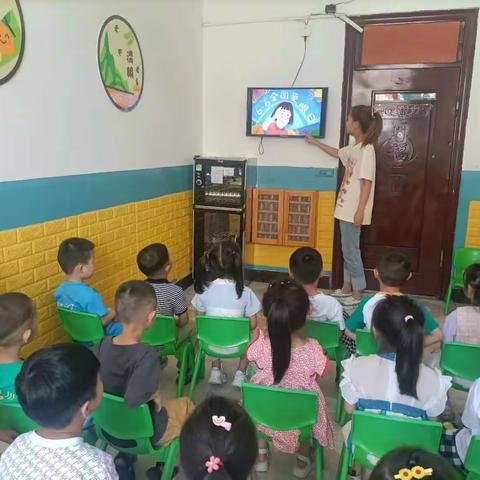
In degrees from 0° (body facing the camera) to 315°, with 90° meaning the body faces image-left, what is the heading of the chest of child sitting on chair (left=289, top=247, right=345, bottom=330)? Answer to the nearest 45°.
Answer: approximately 180°

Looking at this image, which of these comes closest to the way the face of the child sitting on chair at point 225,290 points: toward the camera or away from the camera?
away from the camera

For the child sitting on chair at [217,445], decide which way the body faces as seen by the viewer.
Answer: away from the camera

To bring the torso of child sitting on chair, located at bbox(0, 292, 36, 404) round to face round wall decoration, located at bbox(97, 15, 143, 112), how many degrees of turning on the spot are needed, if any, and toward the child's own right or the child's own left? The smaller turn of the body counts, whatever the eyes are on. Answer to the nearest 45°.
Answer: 0° — they already face it

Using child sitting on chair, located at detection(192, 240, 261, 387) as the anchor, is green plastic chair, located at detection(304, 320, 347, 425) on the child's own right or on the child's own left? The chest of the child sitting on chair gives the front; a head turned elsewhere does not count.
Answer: on the child's own right

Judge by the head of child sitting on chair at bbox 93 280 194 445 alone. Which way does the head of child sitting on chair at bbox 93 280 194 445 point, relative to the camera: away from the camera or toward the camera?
away from the camera

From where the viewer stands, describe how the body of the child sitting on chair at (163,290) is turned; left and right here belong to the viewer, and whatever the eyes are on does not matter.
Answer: facing away from the viewer and to the right of the viewer

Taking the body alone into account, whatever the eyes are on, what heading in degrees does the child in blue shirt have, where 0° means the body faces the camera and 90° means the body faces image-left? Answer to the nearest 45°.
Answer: approximately 225°

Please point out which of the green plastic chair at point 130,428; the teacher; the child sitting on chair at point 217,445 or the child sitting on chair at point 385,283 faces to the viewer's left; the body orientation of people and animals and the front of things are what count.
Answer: the teacher

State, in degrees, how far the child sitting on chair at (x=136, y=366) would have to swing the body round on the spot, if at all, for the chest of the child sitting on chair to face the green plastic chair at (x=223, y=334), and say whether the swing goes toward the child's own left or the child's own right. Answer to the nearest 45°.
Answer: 0° — they already face it

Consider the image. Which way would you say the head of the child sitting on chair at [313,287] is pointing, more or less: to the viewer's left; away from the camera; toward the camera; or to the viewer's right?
away from the camera

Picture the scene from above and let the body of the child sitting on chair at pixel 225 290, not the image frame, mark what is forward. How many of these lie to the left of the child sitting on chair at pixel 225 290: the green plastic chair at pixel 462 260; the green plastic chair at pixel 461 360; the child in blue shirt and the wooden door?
1

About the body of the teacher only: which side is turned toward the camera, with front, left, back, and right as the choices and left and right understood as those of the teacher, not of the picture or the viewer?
left

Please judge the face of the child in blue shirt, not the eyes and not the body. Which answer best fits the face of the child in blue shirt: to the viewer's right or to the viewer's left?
to the viewer's right

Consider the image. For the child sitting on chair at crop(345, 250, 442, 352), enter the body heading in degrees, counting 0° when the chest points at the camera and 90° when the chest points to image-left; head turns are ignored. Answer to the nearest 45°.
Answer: approximately 180°

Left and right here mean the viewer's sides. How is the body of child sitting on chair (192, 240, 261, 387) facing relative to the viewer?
facing away from the viewer
